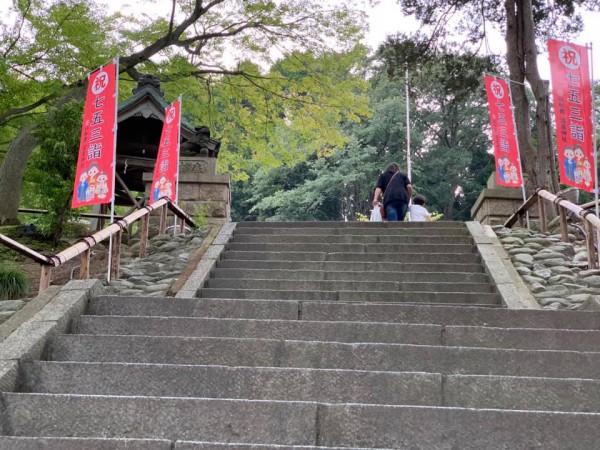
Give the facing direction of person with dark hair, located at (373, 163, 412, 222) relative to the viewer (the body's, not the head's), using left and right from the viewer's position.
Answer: facing away from the viewer

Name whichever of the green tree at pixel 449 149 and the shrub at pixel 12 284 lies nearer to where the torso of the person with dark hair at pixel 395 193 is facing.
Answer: the green tree

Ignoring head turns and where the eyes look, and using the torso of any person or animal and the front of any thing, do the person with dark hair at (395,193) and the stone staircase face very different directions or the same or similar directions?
very different directions

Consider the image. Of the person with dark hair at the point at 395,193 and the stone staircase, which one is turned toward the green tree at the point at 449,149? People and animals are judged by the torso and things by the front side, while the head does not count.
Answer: the person with dark hair

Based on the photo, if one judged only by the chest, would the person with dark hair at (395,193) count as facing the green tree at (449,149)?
yes

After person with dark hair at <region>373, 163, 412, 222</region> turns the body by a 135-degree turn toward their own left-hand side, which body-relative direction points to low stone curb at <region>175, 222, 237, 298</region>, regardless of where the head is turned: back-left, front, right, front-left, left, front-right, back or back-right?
front

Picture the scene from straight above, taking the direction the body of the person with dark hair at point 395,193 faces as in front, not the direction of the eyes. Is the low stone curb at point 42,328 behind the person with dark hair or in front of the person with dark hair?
behind

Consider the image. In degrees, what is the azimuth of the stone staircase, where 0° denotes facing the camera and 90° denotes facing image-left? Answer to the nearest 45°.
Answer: approximately 0°

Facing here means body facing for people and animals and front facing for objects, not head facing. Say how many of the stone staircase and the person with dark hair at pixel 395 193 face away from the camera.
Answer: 1

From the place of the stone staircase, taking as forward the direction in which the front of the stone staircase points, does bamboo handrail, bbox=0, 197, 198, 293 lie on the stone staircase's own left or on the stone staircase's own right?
on the stone staircase's own right

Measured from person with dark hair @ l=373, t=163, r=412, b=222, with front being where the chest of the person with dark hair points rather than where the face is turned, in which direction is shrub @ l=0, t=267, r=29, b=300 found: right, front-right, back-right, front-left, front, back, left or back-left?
back-left

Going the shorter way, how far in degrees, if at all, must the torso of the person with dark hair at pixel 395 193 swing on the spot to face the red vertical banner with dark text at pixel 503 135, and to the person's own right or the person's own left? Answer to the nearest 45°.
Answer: approximately 45° to the person's own right

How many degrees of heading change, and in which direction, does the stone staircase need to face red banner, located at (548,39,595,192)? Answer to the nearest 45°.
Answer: approximately 135° to its left
